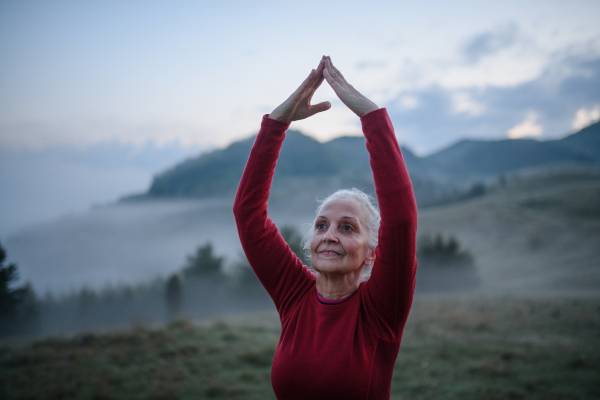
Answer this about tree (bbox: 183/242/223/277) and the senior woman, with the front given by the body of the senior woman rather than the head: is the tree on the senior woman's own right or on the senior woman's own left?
on the senior woman's own right

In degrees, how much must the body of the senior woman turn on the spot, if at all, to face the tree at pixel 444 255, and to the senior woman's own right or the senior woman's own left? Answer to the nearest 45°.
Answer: approximately 135° to the senior woman's own right

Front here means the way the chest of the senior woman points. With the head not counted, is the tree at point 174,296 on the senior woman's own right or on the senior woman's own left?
on the senior woman's own right

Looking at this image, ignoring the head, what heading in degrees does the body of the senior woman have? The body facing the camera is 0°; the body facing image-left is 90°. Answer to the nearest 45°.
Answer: approximately 45°
